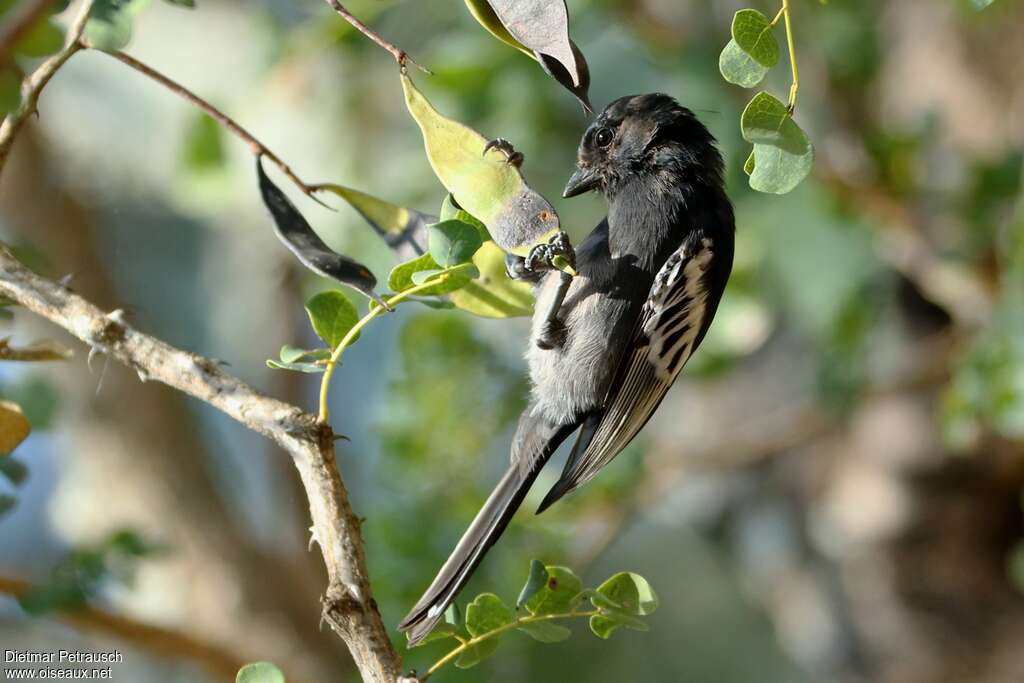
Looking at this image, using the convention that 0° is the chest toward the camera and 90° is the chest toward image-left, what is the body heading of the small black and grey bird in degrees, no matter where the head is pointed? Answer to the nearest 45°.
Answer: approximately 90°

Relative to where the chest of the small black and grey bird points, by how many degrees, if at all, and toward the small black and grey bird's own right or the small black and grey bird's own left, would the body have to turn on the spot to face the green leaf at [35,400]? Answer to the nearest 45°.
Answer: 0° — it already faces it

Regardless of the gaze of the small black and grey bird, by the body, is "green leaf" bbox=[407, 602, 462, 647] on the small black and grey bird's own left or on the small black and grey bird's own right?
on the small black and grey bird's own right
